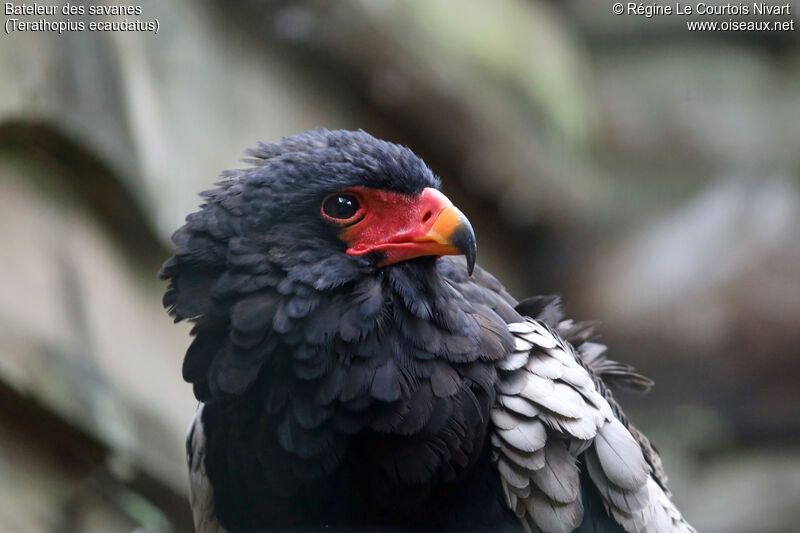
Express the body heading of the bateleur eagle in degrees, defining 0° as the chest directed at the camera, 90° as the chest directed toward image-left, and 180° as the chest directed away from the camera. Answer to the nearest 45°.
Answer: approximately 45°
